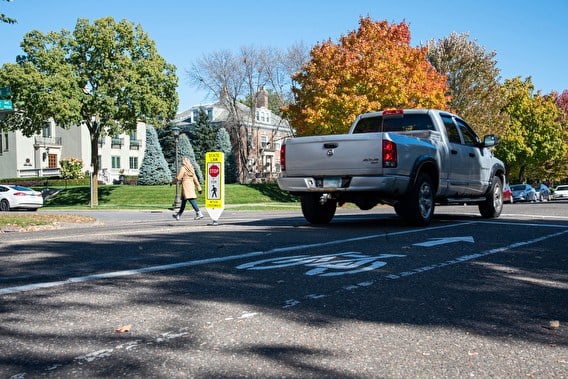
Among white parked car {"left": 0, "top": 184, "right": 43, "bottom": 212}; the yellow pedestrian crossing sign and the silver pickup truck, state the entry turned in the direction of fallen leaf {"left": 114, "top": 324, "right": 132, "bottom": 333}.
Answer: the yellow pedestrian crossing sign

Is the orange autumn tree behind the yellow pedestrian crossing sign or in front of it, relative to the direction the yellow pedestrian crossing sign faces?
behind

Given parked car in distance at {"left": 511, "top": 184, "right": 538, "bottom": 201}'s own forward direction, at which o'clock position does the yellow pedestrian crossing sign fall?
The yellow pedestrian crossing sign is roughly at 11 o'clock from the parked car in distance.

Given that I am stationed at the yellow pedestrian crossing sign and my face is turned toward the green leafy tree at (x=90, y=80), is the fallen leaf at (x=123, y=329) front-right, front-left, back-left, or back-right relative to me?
back-left

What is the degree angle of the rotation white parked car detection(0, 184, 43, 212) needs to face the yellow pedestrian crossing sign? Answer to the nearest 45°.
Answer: approximately 135° to its left

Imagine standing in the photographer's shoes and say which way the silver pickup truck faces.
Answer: facing away from the viewer and to the right of the viewer

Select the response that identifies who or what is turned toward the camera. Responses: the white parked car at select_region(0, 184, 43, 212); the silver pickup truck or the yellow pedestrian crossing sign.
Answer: the yellow pedestrian crossing sign

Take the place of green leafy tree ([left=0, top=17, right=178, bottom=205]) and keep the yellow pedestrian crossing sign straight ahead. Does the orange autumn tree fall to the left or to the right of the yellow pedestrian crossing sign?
left

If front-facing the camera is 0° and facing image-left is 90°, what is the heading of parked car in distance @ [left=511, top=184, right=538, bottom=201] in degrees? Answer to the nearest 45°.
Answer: approximately 45°

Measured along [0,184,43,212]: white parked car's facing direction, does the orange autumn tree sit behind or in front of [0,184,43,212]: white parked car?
behind

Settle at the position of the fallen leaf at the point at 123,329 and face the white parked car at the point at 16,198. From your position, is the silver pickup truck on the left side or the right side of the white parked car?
right

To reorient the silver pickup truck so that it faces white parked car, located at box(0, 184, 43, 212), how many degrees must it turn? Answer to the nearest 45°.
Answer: approximately 90° to its left

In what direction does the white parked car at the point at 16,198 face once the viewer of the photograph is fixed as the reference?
facing away from the viewer and to the left of the viewer

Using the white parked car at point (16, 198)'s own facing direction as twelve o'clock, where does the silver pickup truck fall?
The silver pickup truck is roughly at 7 o'clock from the white parked car.
